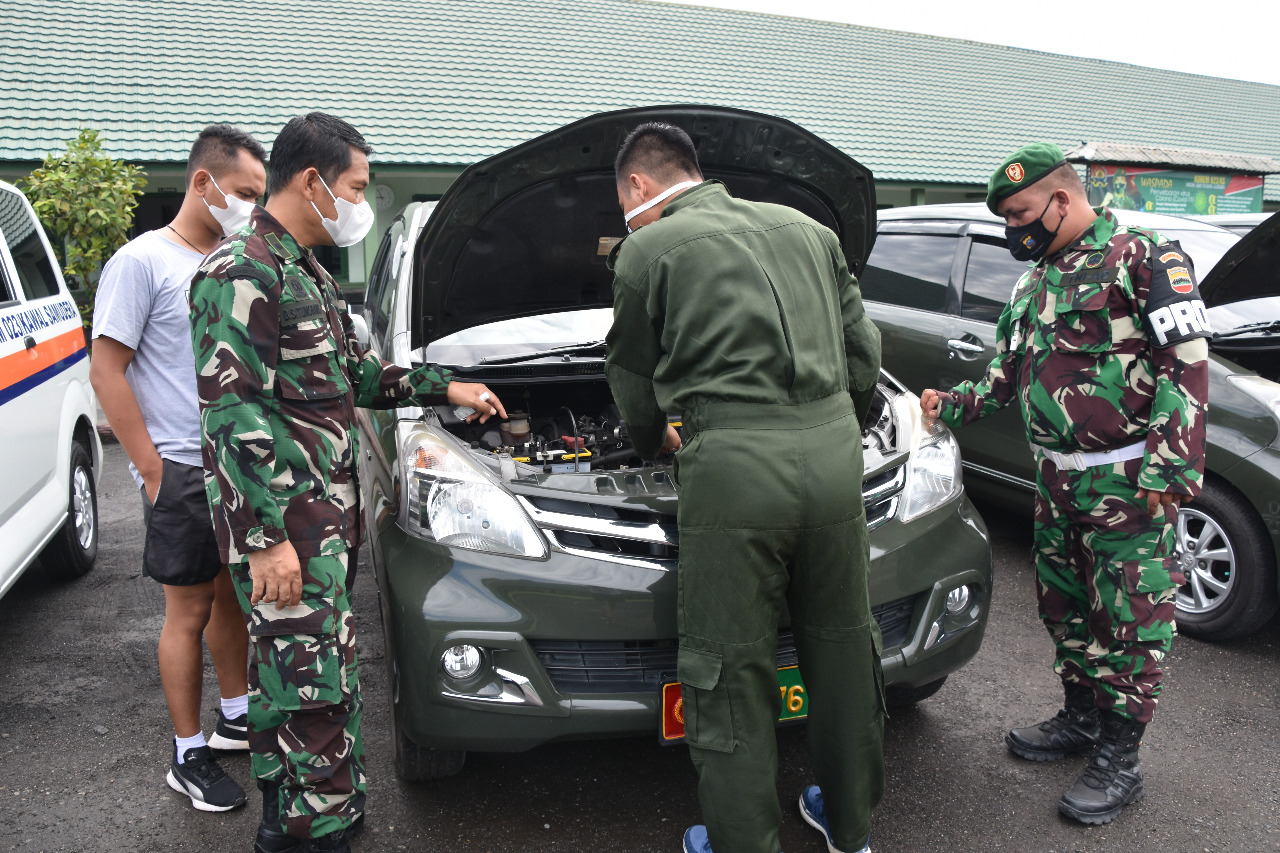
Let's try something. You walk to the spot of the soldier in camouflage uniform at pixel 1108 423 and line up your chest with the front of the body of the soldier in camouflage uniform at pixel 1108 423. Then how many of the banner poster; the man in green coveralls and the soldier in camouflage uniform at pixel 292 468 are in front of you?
2

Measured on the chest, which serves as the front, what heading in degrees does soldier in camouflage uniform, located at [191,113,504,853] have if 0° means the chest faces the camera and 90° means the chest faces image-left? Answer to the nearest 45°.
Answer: approximately 315°

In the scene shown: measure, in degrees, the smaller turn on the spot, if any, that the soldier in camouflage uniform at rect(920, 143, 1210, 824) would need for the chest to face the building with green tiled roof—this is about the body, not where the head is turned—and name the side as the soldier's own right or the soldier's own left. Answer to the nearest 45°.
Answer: approximately 90° to the soldier's own right

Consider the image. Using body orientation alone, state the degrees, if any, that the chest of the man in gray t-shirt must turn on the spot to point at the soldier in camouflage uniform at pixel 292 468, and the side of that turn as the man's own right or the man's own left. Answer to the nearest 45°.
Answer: approximately 45° to the man's own right

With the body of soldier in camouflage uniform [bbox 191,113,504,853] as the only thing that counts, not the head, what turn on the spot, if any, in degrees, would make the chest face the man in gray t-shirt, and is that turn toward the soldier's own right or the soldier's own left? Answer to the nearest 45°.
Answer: approximately 180°

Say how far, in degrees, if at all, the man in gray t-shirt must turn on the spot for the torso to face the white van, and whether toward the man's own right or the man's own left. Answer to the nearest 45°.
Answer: approximately 135° to the man's own left

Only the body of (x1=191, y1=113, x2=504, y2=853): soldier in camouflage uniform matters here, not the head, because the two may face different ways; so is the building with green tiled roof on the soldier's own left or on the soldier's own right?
on the soldier's own left

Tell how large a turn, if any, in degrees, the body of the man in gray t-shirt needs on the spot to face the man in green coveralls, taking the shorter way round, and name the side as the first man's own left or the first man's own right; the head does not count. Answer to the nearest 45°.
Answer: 0° — they already face them

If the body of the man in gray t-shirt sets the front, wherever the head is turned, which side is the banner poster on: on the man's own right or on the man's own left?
on the man's own left

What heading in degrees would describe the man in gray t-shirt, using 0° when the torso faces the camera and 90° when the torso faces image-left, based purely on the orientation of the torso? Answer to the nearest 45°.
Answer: approximately 315°

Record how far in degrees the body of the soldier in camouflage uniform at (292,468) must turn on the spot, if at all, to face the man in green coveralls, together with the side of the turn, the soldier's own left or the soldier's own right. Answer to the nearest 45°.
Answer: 0° — they already face them

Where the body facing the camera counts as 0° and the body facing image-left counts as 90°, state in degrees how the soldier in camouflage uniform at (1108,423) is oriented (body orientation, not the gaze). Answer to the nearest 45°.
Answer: approximately 45°

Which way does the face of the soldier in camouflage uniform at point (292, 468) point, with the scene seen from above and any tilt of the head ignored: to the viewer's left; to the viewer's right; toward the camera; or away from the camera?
to the viewer's right
